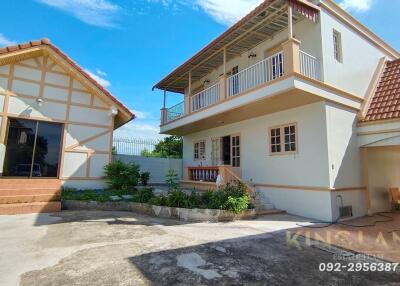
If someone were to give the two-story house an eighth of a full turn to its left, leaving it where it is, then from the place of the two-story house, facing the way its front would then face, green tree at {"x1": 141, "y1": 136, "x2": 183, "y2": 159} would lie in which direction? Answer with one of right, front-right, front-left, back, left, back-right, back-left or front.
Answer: back-right

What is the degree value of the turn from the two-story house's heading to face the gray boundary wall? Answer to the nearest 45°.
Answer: approximately 90° to its right

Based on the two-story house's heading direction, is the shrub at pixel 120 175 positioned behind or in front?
in front

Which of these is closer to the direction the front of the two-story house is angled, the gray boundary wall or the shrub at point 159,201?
the shrub

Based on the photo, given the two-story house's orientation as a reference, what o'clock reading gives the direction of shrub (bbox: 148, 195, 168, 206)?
The shrub is roughly at 1 o'clock from the two-story house.

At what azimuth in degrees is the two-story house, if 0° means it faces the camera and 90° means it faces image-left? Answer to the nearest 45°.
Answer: approximately 45°

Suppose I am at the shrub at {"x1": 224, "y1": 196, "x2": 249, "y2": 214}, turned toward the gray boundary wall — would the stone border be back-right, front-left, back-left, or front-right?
front-left

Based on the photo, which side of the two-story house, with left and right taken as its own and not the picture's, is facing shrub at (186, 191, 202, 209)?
front
